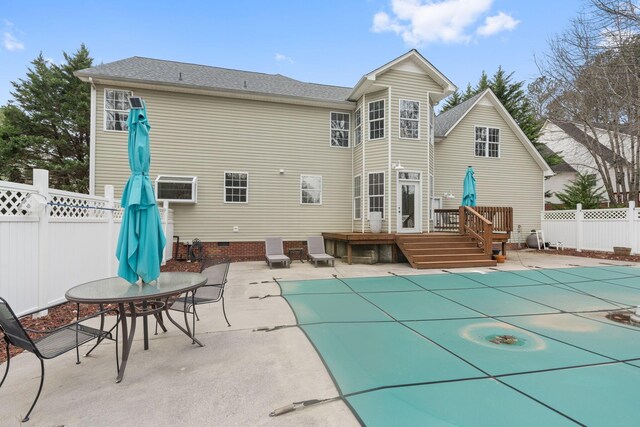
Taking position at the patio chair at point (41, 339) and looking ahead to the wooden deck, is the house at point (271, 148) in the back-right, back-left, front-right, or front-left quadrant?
front-left

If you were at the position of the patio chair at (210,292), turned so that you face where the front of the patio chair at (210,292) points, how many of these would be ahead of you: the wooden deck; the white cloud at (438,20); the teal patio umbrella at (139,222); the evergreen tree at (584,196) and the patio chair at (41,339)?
2

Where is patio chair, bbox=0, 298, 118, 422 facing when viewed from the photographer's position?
facing away from the viewer and to the right of the viewer

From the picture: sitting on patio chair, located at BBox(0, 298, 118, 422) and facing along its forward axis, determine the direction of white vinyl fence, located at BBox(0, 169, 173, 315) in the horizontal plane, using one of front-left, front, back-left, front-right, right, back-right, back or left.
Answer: front-left

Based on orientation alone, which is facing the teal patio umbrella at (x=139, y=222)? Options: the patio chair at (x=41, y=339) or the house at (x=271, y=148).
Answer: the patio chair

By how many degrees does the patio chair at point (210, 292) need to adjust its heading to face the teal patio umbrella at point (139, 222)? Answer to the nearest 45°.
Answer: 0° — it already faces it

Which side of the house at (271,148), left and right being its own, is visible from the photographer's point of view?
back

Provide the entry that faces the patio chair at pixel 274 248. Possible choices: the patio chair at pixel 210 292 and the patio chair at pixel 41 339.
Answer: the patio chair at pixel 41 339
